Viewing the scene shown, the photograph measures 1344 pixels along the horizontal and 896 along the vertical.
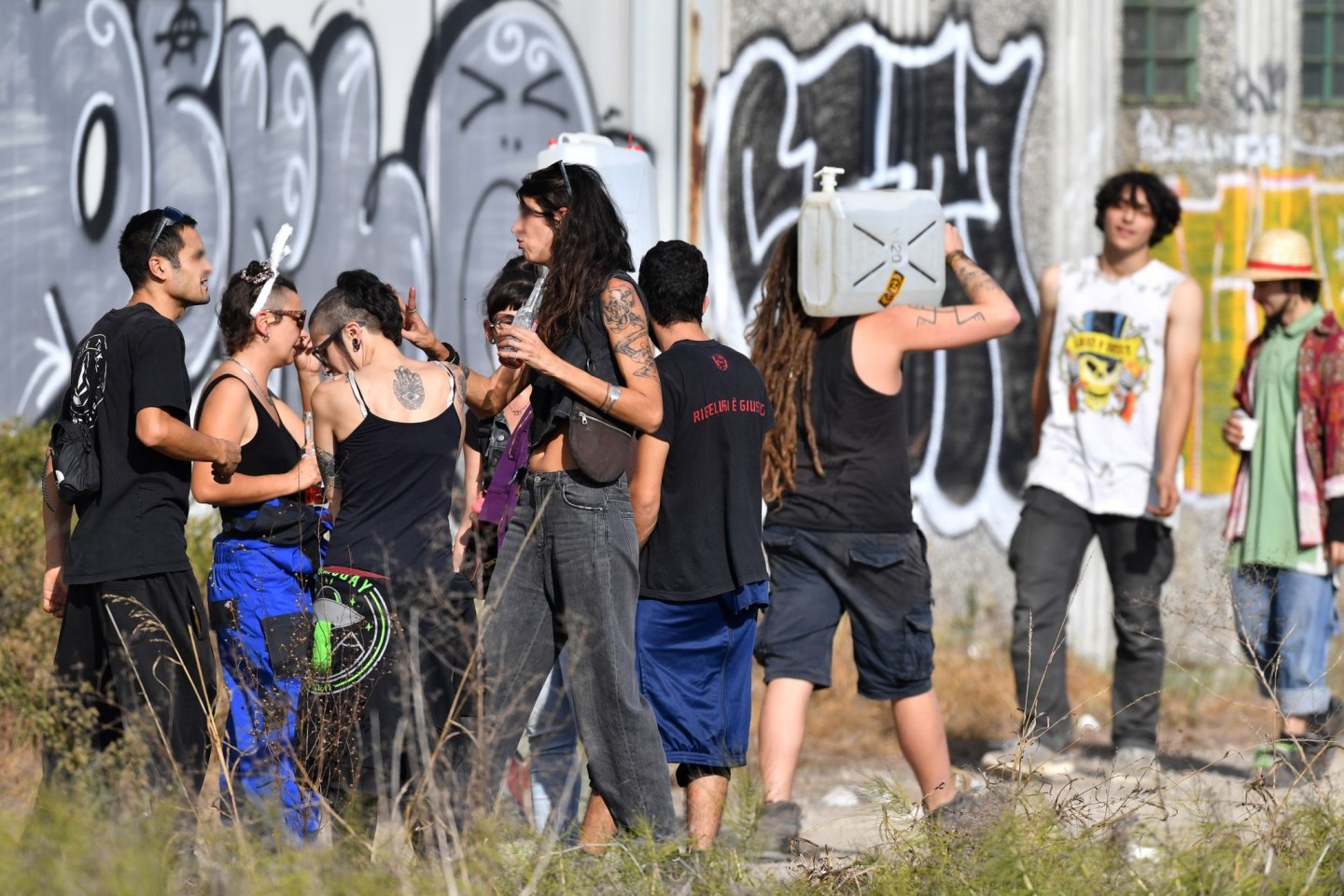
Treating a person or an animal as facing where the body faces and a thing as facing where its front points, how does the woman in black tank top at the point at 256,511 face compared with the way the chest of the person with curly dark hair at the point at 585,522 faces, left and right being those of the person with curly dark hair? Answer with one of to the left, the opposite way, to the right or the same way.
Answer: the opposite way

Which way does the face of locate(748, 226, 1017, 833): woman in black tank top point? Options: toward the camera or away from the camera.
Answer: away from the camera

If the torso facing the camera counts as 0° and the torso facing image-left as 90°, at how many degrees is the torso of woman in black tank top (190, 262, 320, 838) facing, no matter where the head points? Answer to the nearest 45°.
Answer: approximately 270°

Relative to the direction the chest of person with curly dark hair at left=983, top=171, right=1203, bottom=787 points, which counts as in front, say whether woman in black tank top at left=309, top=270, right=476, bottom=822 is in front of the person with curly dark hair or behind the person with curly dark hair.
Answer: in front

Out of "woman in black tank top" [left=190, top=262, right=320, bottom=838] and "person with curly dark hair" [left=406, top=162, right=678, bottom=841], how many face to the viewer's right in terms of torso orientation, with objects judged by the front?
1

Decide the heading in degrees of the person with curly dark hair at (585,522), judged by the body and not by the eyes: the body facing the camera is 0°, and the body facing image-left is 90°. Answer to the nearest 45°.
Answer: approximately 90°

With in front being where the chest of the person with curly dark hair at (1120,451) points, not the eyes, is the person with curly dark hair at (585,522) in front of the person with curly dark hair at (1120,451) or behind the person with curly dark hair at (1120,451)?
in front

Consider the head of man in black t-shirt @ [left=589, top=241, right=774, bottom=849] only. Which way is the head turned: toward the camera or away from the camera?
away from the camera
